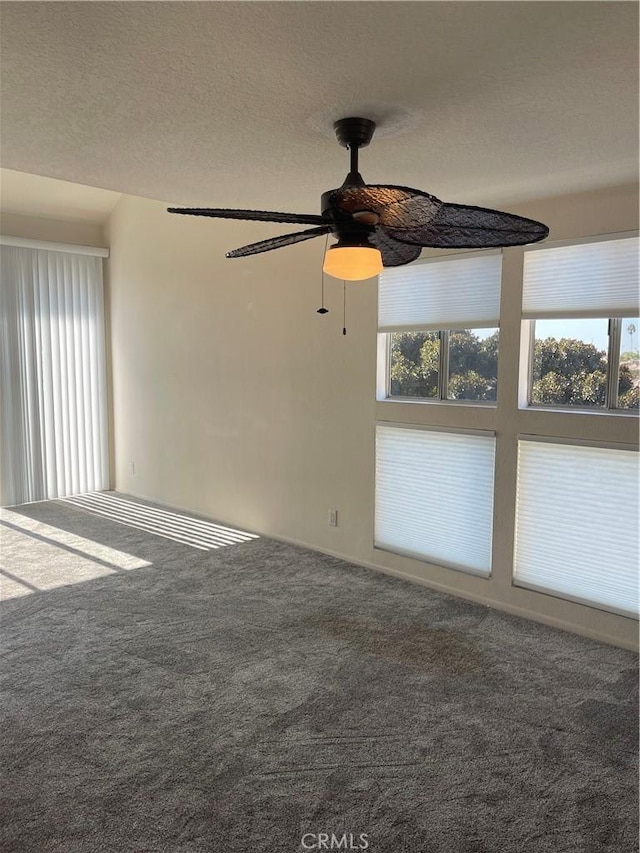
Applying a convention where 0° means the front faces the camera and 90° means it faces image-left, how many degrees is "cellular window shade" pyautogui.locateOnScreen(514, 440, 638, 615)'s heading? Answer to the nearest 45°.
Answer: approximately 45°

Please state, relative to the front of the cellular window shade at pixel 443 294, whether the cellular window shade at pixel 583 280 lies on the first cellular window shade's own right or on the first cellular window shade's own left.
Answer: on the first cellular window shade's own left

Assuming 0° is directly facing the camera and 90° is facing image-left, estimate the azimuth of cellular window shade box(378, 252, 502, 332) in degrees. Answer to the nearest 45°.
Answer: approximately 45°

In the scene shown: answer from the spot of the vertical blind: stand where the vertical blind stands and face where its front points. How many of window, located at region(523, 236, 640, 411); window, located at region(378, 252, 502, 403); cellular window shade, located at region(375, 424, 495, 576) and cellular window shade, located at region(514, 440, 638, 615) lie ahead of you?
4

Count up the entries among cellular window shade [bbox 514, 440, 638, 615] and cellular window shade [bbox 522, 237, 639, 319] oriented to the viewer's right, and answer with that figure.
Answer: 0

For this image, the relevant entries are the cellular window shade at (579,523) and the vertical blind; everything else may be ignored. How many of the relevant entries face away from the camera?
0

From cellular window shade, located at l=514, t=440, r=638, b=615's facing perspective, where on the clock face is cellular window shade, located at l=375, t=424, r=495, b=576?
cellular window shade, located at l=375, t=424, r=495, b=576 is roughly at 2 o'clock from cellular window shade, located at l=514, t=440, r=638, b=615.

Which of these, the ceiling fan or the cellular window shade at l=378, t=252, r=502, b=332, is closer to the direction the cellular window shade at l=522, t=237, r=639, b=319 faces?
the ceiling fan

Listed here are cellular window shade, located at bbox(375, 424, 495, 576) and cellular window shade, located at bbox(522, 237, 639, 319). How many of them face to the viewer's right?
0

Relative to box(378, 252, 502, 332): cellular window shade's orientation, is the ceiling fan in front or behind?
in front

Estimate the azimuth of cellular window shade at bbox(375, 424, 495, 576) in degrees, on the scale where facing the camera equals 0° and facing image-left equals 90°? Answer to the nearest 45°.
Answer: approximately 45°

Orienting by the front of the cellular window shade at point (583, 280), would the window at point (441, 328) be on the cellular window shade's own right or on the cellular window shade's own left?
on the cellular window shade's own right

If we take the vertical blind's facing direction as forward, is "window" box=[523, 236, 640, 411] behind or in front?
in front
